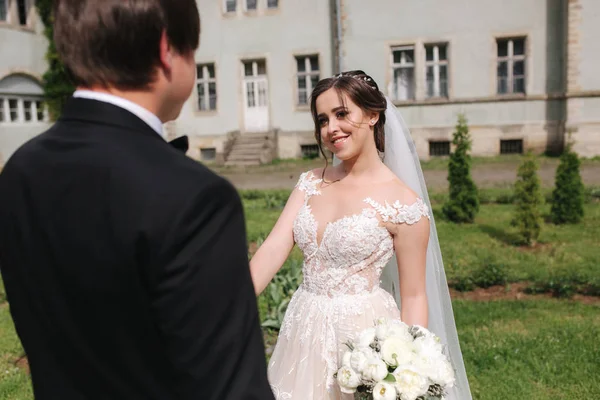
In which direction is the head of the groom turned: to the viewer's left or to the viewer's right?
to the viewer's right

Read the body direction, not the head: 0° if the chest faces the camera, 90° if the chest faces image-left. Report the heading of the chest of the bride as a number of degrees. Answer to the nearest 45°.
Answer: approximately 45°

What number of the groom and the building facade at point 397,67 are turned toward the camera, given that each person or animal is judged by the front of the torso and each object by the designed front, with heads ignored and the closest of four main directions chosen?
1

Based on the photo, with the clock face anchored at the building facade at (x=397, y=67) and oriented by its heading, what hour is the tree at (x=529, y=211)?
The tree is roughly at 12 o'clock from the building facade.

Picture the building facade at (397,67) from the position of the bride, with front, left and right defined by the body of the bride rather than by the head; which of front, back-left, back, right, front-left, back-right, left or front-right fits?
back-right

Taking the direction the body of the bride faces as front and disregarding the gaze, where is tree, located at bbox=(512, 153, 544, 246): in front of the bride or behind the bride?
behind

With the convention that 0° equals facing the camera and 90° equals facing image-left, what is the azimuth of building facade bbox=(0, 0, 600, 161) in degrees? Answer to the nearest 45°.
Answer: approximately 0°

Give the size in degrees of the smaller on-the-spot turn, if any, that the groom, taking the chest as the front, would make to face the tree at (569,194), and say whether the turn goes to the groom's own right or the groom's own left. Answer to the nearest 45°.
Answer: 0° — they already face it
